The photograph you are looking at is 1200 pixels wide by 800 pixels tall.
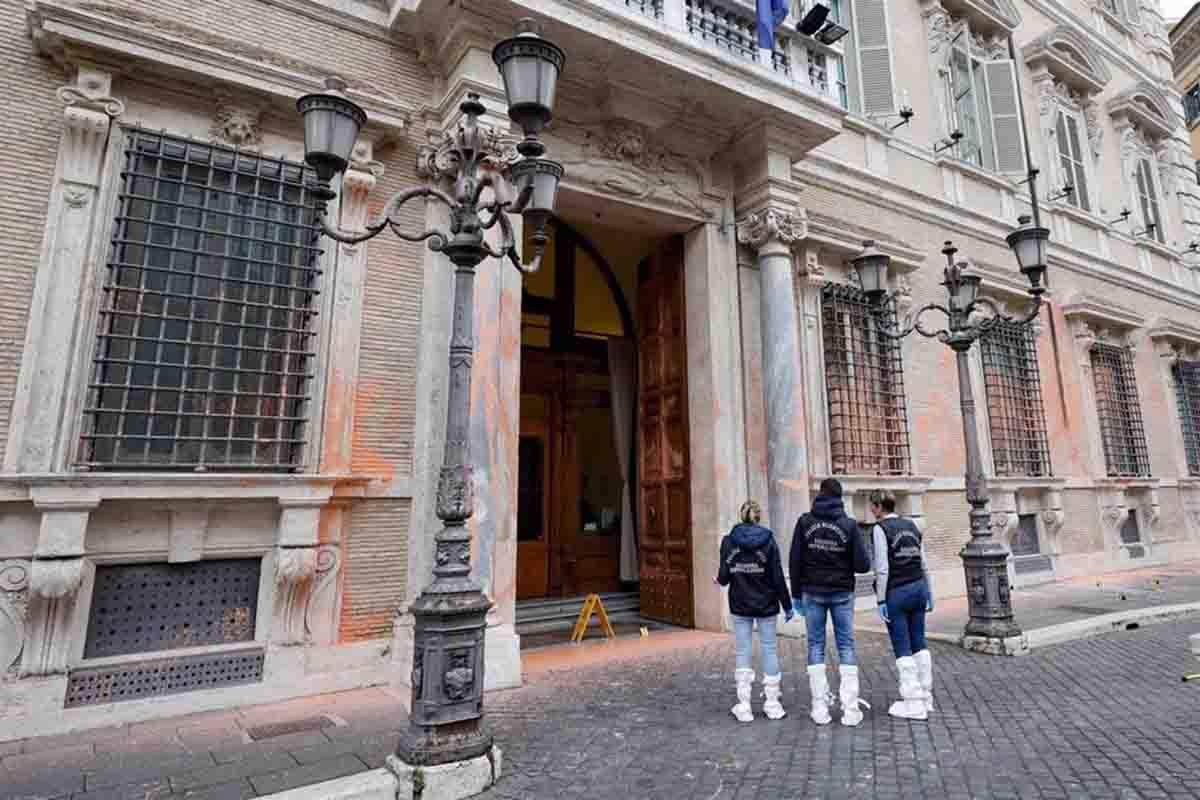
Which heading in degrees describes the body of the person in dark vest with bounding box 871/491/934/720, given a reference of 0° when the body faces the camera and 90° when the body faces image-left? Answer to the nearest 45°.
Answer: approximately 135°

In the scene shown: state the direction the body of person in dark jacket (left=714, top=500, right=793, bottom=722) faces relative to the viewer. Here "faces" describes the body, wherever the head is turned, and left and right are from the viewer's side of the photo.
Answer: facing away from the viewer

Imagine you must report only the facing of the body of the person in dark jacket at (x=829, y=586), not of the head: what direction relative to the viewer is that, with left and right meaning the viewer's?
facing away from the viewer

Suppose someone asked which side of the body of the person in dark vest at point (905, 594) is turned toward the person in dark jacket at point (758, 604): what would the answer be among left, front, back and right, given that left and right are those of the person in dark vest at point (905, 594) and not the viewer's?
left

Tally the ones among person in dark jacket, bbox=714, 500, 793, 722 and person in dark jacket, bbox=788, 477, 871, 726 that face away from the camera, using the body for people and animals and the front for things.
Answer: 2

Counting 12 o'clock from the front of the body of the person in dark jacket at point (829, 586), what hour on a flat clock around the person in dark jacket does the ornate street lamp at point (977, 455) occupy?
The ornate street lamp is roughly at 1 o'clock from the person in dark jacket.

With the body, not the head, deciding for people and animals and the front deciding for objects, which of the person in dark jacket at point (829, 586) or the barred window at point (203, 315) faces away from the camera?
the person in dark jacket

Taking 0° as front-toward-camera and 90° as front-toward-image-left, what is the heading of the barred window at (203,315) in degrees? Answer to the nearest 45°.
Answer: approximately 315°

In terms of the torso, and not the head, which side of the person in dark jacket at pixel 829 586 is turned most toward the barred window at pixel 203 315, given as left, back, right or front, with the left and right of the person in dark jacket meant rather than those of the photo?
left

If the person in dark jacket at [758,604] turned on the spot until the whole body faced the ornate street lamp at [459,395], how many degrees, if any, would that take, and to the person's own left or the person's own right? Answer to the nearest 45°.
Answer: approximately 135° to the person's own left

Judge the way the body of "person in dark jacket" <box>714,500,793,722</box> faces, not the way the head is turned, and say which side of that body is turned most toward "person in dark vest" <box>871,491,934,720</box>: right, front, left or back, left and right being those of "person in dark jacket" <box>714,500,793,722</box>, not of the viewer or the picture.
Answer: right

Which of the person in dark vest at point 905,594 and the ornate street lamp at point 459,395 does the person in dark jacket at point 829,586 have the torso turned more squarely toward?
the person in dark vest

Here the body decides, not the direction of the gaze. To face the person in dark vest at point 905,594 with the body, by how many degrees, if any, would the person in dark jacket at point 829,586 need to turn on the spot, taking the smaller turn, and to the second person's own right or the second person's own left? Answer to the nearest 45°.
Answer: approximately 45° to the second person's own right
